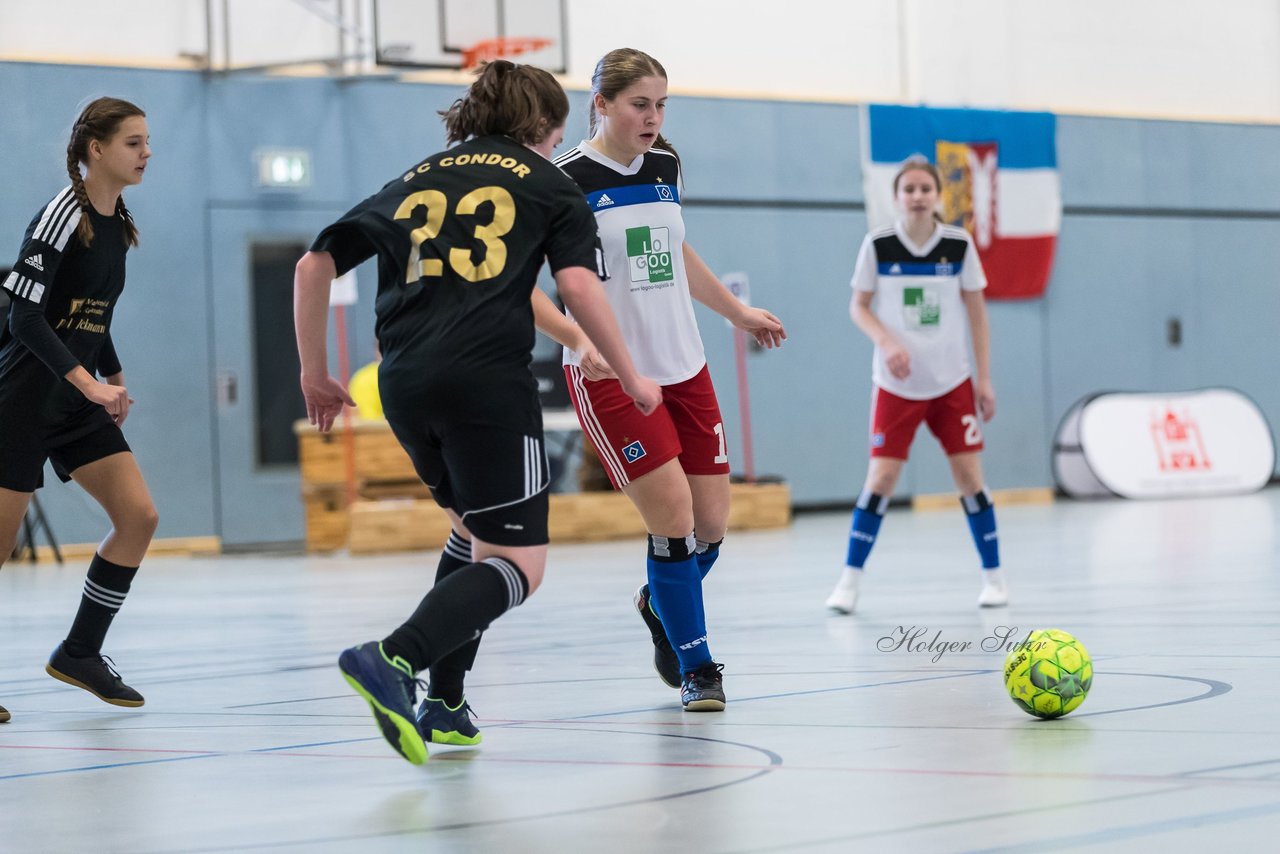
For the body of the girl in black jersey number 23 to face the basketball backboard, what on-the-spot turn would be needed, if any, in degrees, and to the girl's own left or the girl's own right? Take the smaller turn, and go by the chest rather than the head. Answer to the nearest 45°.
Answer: approximately 45° to the girl's own left

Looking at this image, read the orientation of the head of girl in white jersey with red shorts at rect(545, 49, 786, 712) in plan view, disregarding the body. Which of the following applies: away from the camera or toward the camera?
toward the camera

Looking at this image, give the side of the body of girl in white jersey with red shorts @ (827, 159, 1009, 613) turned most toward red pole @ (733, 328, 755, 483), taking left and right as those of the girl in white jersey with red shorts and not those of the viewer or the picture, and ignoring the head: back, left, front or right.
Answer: back

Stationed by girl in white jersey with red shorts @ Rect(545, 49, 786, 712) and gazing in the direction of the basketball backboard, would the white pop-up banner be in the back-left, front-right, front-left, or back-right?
front-right

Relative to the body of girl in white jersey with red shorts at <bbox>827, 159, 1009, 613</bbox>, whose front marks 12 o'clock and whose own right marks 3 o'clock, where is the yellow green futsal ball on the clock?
The yellow green futsal ball is roughly at 12 o'clock from the girl in white jersey with red shorts.

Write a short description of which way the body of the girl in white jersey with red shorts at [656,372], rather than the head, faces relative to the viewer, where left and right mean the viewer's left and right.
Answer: facing the viewer and to the right of the viewer

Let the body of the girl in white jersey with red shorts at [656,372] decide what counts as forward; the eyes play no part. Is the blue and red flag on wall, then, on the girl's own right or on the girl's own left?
on the girl's own left

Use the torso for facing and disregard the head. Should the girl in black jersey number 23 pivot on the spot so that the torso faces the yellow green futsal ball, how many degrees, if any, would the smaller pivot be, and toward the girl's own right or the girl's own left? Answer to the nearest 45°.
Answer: approximately 45° to the girl's own right

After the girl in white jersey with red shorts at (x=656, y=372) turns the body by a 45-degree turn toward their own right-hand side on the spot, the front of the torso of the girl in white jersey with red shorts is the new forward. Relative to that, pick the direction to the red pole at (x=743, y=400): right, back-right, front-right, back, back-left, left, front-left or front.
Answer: back

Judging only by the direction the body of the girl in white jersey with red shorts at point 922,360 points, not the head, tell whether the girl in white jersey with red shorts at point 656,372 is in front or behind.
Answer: in front

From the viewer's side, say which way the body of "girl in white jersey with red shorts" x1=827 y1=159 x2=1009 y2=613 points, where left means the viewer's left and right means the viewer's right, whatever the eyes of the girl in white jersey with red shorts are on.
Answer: facing the viewer

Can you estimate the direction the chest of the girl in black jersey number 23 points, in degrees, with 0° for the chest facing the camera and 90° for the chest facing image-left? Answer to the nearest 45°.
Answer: approximately 225°

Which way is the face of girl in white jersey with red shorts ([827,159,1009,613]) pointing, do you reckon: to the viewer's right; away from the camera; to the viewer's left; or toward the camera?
toward the camera

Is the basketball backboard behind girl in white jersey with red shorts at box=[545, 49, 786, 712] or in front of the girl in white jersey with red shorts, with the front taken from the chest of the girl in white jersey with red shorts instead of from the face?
behind

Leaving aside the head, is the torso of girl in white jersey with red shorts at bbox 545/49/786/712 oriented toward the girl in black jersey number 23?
no
